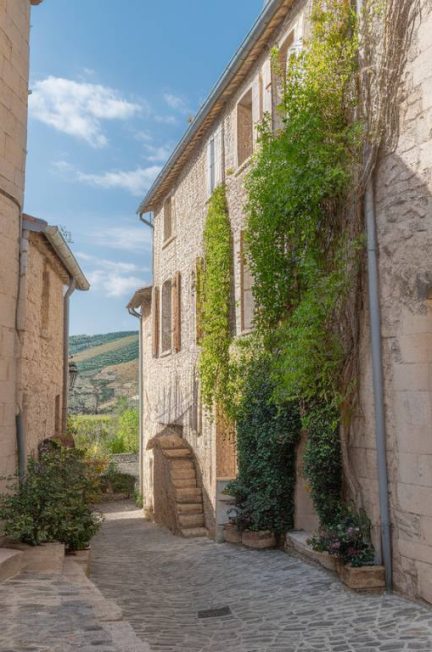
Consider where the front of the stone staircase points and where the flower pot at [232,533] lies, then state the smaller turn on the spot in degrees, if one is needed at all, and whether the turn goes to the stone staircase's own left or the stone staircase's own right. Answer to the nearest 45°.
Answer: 0° — it already faces it

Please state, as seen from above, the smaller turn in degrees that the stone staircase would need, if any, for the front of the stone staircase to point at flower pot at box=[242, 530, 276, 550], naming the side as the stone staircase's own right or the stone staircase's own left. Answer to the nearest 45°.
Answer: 0° — it already faces it

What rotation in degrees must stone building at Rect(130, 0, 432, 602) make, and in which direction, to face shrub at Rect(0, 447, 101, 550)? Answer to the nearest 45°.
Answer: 0° — it already faces it

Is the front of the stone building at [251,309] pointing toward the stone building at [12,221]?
yes

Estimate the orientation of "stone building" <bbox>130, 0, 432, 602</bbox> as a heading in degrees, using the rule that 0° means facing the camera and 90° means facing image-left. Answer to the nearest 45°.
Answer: approximately 45°
